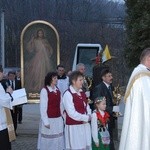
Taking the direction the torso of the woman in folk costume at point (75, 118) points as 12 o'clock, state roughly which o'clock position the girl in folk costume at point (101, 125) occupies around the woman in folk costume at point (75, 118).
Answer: the girl in folk costume at point (101, 125) is roughly at 10 o'clock from the woman in folk costume at point (75, 118).

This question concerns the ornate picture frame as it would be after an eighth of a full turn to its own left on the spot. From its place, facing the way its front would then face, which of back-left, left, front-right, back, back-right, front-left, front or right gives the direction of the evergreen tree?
front-left

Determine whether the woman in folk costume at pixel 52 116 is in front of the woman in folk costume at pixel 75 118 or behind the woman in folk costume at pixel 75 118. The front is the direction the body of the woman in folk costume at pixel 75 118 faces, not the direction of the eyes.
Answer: behind

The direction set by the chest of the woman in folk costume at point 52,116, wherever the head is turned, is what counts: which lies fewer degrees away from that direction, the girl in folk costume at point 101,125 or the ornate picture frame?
the girl in folk costume

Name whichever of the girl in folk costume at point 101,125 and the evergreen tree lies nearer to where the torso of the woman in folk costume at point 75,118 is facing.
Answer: the girl in folk costume
